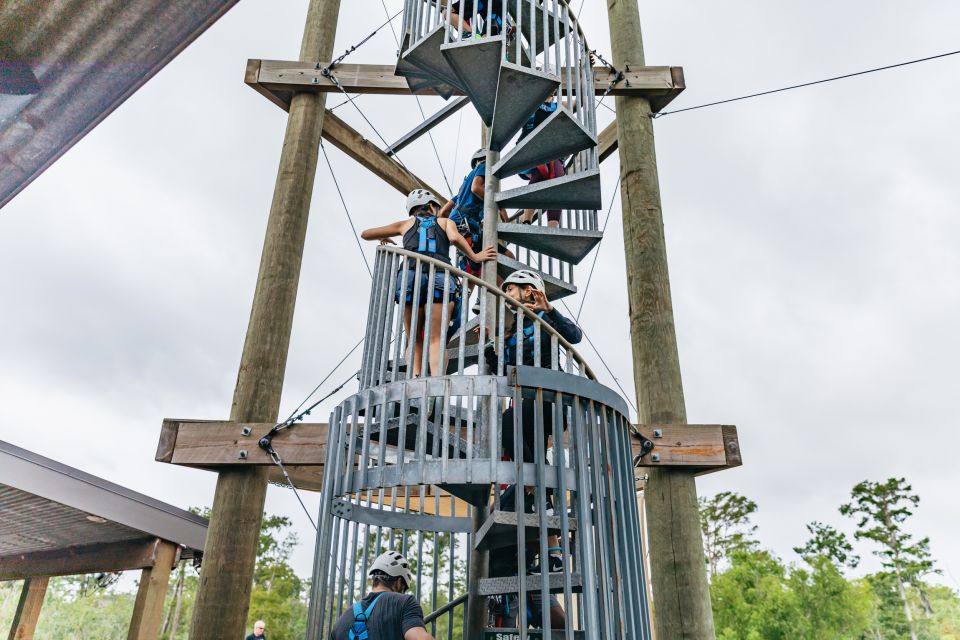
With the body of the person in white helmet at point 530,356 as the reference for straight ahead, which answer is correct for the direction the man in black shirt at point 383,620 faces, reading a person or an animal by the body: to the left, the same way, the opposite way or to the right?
the opposite way

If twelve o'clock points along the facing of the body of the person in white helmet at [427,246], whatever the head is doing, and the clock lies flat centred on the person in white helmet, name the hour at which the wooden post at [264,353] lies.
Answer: The wooden post is roughly at 10 o'clock from the person in white helmet.

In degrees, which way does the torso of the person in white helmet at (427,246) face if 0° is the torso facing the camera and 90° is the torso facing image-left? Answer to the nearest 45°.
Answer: approximately 180°

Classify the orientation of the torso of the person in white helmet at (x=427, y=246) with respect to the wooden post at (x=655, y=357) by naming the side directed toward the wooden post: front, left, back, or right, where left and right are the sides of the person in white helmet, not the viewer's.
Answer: right

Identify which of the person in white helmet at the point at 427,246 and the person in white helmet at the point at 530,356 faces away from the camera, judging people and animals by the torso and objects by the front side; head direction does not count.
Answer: the person in white helmet at the point at 427,246

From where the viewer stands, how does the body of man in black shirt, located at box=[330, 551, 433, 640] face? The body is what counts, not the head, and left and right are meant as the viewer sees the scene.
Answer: facing away from the viewer and to the right of the viewer

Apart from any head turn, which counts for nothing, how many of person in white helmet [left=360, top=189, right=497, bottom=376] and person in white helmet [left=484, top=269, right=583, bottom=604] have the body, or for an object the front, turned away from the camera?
1
